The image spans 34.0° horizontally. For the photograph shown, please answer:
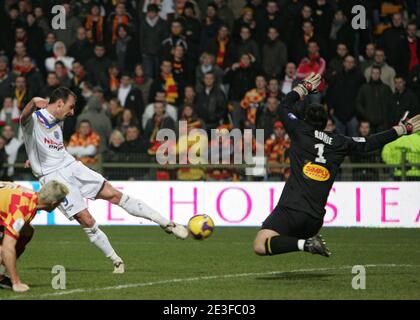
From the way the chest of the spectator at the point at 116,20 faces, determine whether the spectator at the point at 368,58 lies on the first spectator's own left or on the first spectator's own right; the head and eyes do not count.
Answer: on the first spectator's own left

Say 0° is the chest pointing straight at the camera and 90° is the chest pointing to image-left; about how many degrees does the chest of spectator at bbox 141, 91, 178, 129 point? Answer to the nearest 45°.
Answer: approximately 0°

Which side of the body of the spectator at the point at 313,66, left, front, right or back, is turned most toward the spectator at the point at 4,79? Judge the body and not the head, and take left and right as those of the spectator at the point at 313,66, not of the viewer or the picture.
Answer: right

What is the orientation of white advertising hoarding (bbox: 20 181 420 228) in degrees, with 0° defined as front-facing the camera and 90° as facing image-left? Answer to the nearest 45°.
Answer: approximately 0°

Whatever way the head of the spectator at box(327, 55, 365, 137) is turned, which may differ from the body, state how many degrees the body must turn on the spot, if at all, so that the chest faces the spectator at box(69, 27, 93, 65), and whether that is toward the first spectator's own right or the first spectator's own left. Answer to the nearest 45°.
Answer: approximately 90° to the first spectator's own right

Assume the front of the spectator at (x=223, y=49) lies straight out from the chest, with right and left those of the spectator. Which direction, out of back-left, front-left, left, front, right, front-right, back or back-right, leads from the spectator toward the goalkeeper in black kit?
front

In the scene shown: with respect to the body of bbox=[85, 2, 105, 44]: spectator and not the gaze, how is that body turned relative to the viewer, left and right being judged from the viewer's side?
facing the viewer

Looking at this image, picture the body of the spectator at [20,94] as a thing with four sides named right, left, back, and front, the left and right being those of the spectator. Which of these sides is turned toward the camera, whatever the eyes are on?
front

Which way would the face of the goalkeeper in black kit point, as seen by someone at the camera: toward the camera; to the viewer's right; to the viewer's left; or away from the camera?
away from the camera

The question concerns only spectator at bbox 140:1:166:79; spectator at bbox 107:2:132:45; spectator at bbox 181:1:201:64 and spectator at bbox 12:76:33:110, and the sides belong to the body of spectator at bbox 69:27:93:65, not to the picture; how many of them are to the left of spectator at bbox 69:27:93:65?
3

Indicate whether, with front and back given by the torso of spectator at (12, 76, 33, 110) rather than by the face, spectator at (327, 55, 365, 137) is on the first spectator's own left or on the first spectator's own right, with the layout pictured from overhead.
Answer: on the first spectator's own left

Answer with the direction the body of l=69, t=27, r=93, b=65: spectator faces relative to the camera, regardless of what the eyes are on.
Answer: toward the camera

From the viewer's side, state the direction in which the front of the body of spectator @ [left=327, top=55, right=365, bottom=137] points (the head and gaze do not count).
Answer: toward the camera
